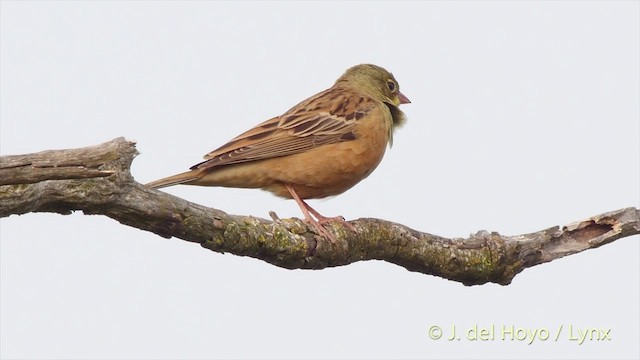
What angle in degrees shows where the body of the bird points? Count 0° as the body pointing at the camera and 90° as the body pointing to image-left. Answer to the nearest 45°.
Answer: approximately 270°
